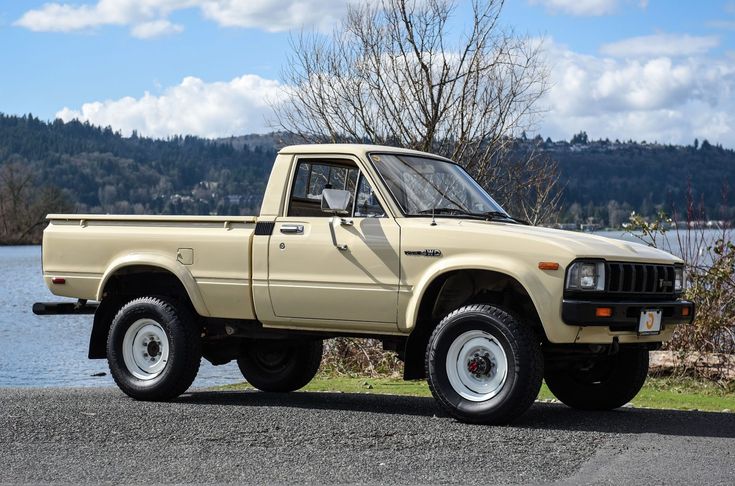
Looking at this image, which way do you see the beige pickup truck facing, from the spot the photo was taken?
facing the viewer and to the right of the viewer
